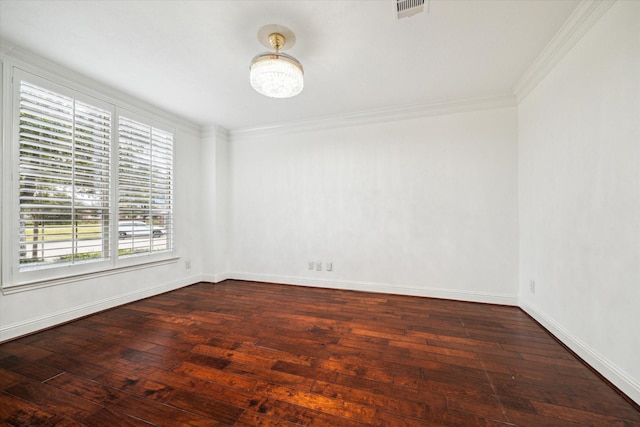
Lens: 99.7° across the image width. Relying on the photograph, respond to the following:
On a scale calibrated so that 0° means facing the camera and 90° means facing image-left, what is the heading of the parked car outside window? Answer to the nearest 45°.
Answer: approximately 270°
